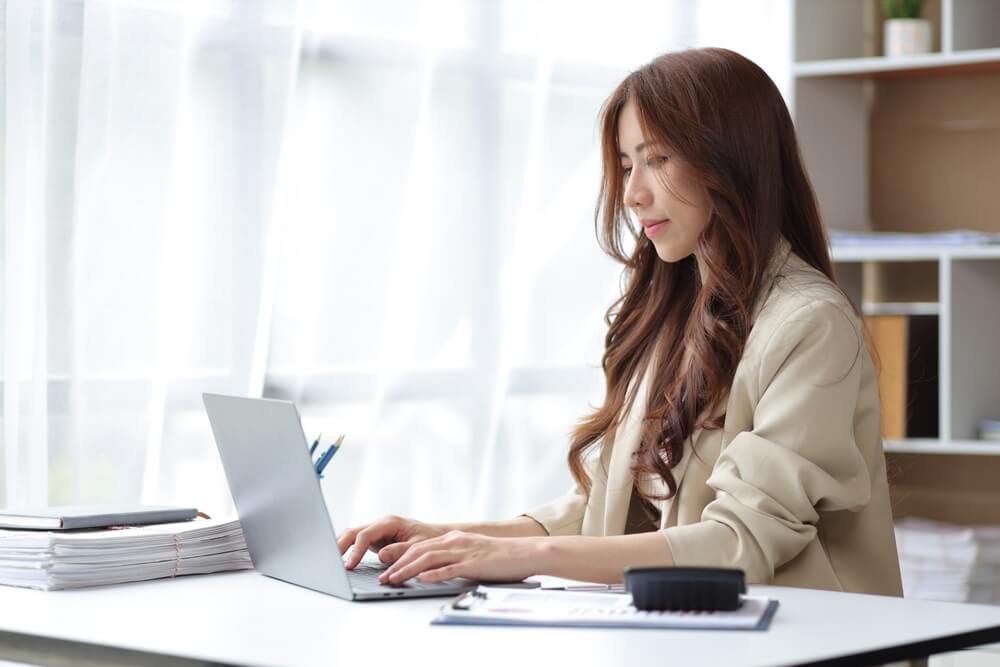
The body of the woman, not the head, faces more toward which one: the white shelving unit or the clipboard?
the clipboard

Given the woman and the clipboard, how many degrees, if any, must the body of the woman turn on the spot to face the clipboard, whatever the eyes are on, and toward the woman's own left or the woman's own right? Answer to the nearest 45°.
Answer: approximately 45° to the woman's own left

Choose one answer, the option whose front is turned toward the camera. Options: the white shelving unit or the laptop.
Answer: the white shelving unit

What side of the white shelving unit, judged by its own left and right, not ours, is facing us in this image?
front

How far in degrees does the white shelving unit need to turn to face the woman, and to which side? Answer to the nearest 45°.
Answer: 0° — it already faces them

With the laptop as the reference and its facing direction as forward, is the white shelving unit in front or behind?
in front

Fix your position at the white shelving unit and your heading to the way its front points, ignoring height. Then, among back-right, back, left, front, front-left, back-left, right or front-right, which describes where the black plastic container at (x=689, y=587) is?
front

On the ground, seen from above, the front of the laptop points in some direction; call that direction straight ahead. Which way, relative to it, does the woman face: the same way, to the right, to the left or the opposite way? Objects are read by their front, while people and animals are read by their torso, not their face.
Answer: the opposite way

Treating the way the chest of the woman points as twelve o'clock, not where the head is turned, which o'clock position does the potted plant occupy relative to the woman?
The potted plant is roughly at 5 o'clock from the woman.

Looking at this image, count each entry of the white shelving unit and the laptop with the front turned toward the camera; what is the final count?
1

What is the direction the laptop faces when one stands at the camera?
facing away from the viewer and to the right of the viewer
